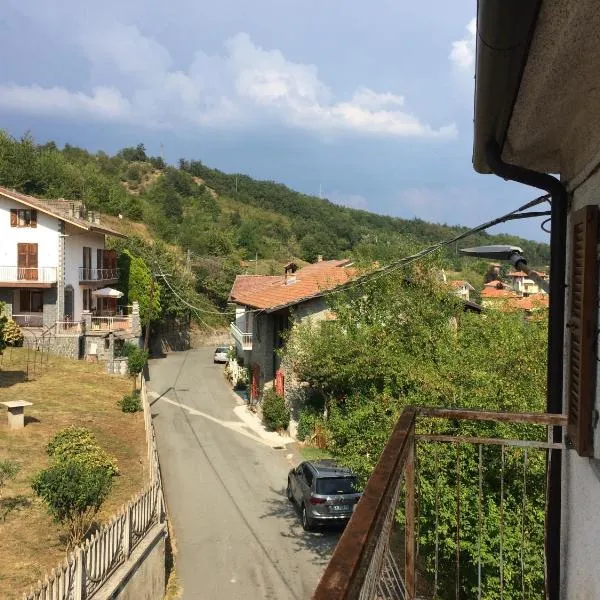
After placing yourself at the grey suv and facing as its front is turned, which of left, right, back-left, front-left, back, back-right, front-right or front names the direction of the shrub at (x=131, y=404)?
front

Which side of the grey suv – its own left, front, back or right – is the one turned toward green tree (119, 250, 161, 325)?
front

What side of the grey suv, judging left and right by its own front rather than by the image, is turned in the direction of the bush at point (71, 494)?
left

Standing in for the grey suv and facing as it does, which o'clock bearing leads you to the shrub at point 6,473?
The shrub is roughly at 10 o'clock from the grey suv.

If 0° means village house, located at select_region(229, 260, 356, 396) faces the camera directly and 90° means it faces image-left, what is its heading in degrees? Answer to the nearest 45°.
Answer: approximately 45°

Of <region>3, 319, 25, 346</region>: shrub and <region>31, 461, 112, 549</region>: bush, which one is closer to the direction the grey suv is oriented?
the shrub

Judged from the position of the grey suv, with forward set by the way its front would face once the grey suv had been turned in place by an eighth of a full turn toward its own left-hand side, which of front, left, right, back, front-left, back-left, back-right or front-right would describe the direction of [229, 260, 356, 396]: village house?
right

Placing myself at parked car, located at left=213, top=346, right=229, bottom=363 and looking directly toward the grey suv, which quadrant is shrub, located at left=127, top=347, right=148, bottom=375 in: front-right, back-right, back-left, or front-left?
front-right

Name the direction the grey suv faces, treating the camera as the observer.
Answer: facing away from the viewer and to the left of the viewer

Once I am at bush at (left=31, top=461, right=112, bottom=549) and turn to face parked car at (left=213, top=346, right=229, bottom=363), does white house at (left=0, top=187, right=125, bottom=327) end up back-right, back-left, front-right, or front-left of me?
front-left

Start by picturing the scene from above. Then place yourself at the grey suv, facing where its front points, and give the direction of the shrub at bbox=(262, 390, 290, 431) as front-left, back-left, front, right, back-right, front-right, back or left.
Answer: front-right

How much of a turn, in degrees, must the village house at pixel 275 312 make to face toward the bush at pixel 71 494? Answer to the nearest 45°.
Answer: approximately 45° to its left

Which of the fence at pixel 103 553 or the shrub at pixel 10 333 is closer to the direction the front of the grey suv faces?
the shrub
